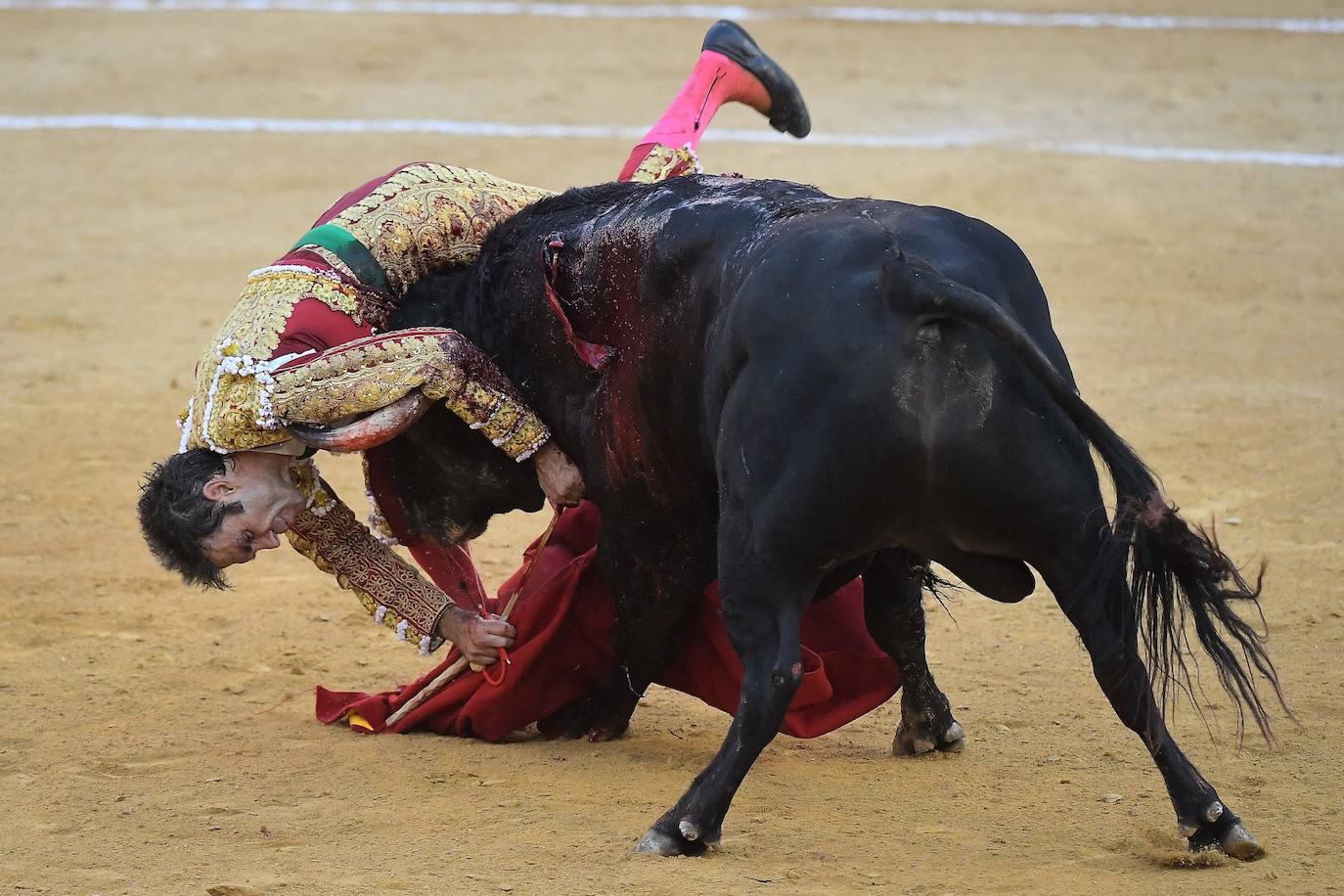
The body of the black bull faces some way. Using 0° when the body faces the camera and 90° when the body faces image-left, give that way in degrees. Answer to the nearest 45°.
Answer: approximately 135°
